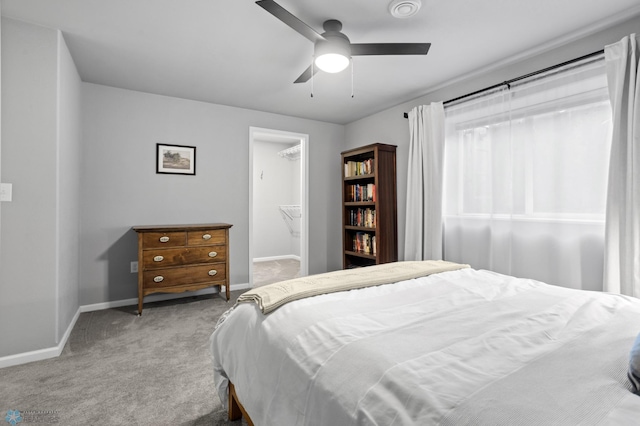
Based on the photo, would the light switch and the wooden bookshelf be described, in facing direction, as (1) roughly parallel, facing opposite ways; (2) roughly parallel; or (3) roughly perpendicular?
roughly perpendicular

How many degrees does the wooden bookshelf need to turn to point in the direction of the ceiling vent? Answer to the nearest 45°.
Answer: approximately 45° to its left

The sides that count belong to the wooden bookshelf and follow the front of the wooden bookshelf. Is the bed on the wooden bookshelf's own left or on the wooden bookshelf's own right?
on the wooden bookshelf's own left

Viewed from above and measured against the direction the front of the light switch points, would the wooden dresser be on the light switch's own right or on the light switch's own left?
on the light switch's own left

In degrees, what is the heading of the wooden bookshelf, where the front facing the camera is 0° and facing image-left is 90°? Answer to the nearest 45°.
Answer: approximately 45°

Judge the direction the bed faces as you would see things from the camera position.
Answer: facing away from the viewer and to the left of the viewer

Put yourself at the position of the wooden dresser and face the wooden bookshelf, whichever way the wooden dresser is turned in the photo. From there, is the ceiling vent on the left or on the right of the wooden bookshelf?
right

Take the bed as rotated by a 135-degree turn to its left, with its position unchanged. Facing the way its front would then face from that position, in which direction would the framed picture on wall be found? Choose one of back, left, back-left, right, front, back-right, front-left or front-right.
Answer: back-right

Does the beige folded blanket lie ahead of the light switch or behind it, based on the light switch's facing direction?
ahead

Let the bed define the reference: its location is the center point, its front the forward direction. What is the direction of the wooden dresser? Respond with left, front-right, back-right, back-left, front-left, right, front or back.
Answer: front

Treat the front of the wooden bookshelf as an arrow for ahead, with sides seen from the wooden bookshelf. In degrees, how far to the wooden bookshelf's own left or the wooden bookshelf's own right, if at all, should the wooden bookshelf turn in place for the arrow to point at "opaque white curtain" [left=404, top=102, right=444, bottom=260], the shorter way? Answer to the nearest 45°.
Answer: approximately 90° to the wooden bookshelf's own left

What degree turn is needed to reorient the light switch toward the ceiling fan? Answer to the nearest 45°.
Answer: approximately 45° to its left

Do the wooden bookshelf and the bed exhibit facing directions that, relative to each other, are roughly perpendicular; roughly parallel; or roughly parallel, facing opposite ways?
roughly perpendicular

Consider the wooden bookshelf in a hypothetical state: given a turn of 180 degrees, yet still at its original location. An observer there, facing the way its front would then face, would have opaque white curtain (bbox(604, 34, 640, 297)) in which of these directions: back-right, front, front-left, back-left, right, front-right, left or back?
right
